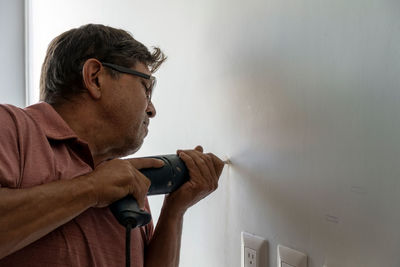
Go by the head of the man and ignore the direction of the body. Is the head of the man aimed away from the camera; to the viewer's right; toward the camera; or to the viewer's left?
to the viewer's right

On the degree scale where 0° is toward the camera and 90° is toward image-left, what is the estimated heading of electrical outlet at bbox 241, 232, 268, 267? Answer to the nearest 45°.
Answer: approximately 45°
